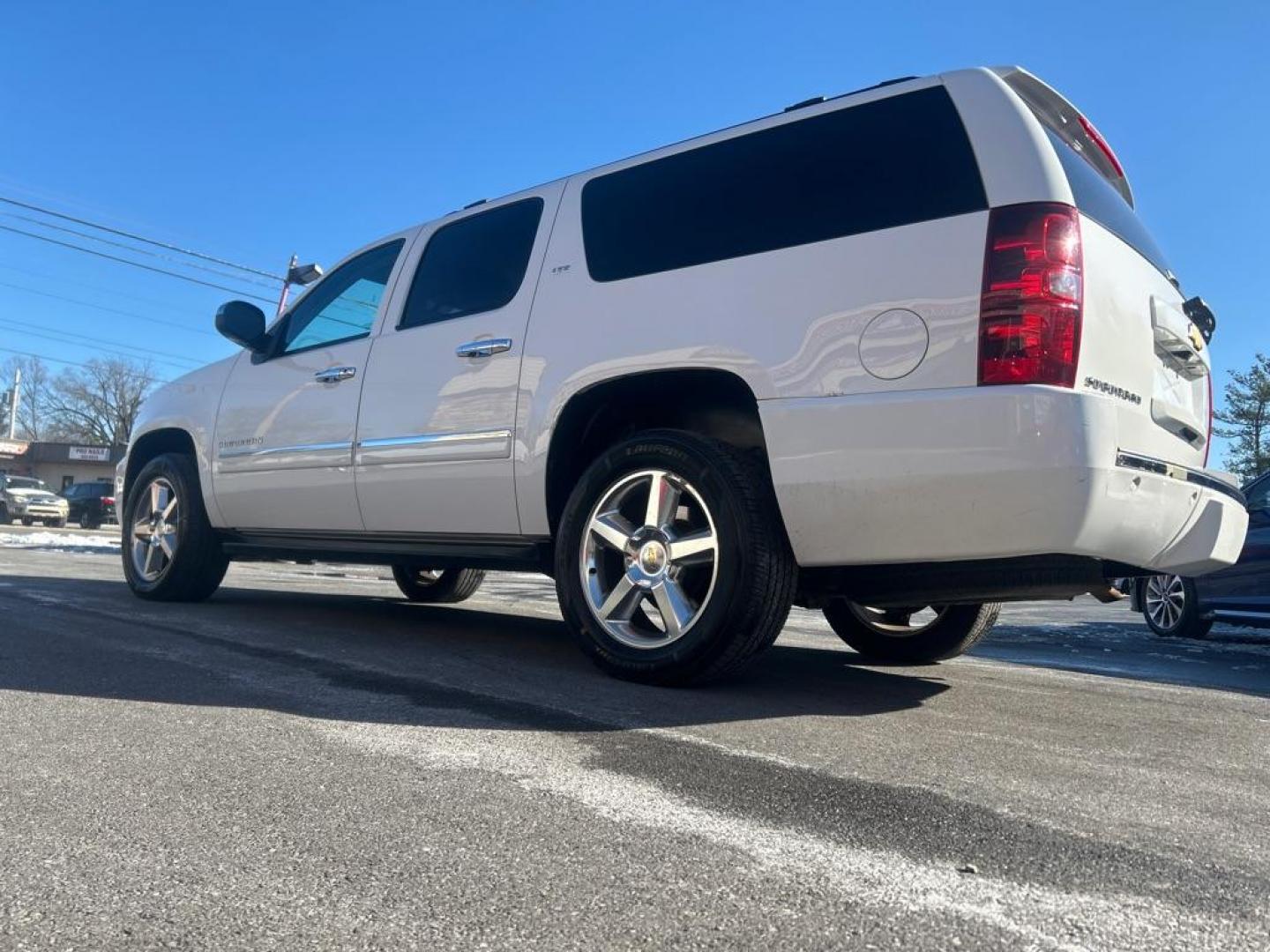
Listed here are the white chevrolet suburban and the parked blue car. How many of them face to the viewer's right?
0

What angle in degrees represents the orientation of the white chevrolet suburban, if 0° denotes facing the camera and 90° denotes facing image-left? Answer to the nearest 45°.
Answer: approximately 135°

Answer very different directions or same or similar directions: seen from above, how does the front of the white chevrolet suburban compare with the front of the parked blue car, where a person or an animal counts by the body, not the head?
same or similar directions

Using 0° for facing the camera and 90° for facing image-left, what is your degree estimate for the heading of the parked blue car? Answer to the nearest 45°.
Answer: approximately 135°

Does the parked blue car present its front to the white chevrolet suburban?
no

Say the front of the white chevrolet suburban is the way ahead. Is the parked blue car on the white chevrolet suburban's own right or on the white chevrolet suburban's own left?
on the white chevrolet suburban's own right
